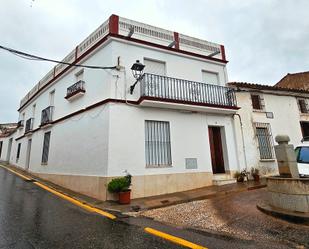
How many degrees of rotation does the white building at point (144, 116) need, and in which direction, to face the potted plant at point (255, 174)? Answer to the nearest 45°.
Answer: approximately 45° to its left

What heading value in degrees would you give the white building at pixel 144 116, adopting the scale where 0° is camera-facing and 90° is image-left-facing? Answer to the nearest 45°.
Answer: approximately 315°

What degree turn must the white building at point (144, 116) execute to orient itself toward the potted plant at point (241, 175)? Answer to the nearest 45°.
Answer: approximately 45° to its left

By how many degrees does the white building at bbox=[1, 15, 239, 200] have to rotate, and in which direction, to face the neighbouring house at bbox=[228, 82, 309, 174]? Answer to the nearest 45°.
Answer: approximately 45° to its left
